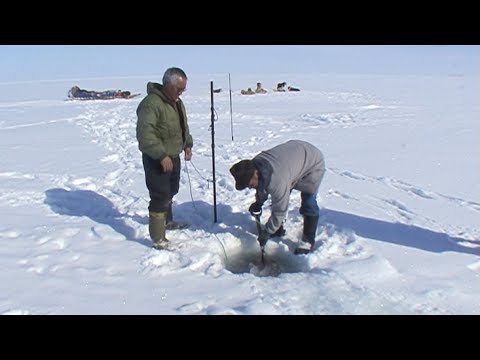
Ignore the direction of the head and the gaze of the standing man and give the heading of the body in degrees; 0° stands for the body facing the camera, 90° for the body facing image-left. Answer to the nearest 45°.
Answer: approximately 315°

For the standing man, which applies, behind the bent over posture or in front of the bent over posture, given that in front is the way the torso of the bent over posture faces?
in front

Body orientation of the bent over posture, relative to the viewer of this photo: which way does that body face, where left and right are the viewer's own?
facing to the left of the viewer

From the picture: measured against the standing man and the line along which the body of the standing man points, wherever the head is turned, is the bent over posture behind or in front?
in front

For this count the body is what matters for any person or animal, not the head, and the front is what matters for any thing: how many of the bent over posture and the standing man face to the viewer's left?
1
